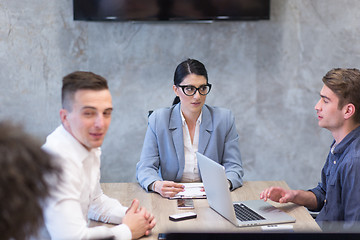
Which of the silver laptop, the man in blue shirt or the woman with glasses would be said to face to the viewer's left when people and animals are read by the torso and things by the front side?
the man in blue shirt

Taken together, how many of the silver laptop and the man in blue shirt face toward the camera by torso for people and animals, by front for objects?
0

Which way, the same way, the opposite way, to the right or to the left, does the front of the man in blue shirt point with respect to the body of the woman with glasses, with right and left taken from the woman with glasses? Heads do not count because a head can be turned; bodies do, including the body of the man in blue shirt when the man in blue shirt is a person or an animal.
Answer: to the right

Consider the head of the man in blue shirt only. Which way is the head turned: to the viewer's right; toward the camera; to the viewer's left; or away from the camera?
to the viewer's left

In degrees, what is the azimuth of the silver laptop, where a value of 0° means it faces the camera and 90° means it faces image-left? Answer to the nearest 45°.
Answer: approximately 225°

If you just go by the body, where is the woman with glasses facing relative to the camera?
toward the camera

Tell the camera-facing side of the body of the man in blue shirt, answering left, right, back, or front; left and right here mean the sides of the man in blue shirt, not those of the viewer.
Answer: left

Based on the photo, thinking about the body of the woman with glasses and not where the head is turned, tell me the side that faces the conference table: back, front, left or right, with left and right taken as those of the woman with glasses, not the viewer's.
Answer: front

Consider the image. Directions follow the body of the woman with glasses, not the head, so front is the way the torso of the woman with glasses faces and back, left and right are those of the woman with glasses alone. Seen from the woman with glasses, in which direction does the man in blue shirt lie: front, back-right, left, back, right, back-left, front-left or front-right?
front-left

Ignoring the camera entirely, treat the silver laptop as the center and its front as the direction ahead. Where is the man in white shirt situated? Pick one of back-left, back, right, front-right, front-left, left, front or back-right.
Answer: back

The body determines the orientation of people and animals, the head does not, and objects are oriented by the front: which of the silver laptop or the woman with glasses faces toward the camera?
the woman with glasses

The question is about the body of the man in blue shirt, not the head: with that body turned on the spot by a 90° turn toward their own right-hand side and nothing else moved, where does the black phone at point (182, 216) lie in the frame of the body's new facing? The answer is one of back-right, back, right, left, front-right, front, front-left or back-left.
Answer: back-left

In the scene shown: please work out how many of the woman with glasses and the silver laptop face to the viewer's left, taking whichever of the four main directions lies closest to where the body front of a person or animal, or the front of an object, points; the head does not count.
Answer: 0

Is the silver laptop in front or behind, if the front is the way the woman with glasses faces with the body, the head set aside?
in front

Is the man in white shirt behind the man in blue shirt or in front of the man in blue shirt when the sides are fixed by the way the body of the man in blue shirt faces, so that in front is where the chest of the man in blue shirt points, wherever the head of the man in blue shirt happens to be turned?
in front
